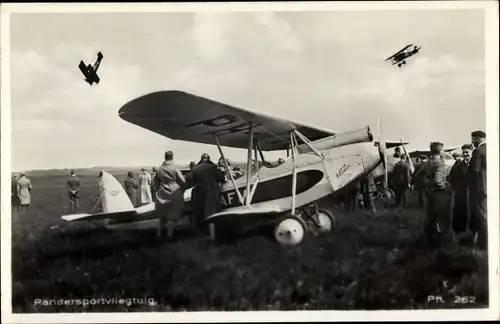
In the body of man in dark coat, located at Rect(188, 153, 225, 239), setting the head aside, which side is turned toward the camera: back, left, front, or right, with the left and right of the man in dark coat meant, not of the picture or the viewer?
back

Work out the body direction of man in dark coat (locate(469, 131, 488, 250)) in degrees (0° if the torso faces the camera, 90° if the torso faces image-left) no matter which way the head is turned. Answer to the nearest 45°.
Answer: approximately 90°
